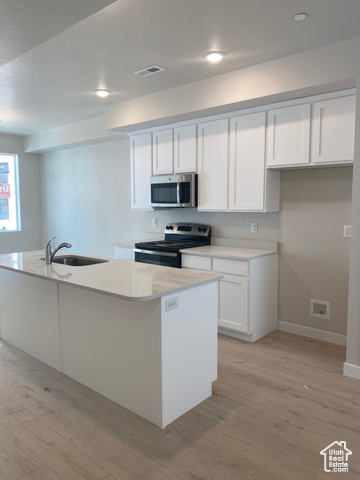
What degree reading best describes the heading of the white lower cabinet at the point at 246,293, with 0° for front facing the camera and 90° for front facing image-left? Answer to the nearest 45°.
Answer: approximately 45°

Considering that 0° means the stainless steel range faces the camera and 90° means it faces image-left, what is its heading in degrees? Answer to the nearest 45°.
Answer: approximately 45°

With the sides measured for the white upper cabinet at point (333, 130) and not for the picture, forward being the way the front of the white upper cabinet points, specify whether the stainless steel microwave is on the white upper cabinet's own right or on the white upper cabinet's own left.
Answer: on the white upper cabinet's own right

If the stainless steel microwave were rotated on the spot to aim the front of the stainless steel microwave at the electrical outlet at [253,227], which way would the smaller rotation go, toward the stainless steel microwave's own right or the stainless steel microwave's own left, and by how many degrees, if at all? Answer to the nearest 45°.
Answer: approximately 135° to the stainless steel microwave's own left

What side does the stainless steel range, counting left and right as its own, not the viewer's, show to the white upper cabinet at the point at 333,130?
left

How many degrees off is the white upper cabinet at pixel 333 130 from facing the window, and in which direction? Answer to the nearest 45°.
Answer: approximately 45° to its right

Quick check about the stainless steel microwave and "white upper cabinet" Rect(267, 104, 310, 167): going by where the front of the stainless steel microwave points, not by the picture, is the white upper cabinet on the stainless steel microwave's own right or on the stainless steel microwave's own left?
on the stainless steel microwave's own left

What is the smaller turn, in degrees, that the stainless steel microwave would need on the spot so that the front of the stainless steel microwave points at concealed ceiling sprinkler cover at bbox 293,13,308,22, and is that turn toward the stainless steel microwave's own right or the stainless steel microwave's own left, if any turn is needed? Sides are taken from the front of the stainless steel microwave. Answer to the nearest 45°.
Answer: approximately 90° to the stainless steel microwave's own left
